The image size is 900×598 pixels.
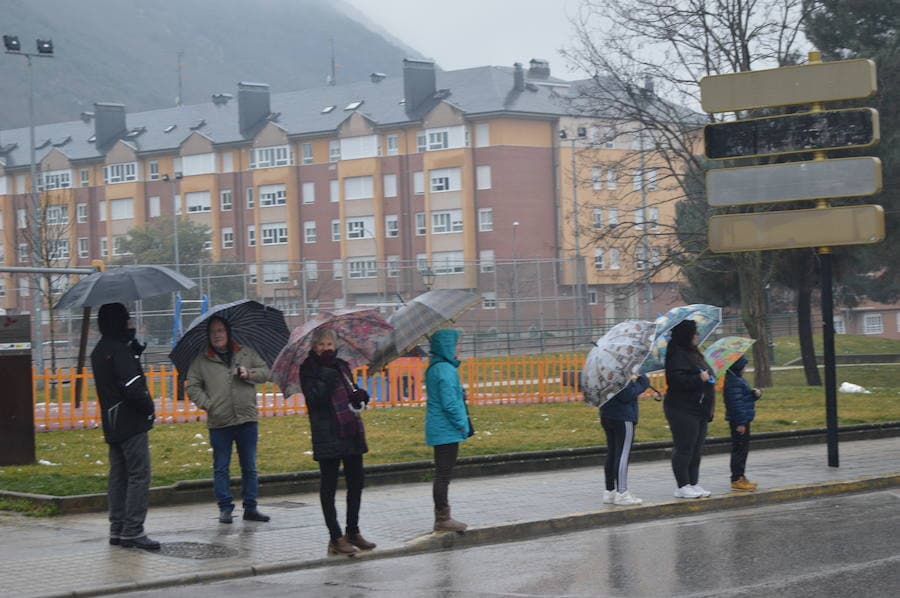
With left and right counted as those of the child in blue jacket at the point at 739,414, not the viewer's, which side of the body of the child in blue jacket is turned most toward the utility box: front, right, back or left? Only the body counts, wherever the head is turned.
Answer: back

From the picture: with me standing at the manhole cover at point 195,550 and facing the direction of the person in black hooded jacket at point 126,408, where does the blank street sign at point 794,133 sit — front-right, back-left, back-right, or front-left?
back-right

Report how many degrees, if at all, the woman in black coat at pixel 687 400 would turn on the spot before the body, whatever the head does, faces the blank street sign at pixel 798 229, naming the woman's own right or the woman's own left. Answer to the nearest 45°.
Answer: approximately 45° to the woman's own left

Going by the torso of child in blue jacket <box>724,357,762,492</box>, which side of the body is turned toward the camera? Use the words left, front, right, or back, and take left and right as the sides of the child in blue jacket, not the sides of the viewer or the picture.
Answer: right
